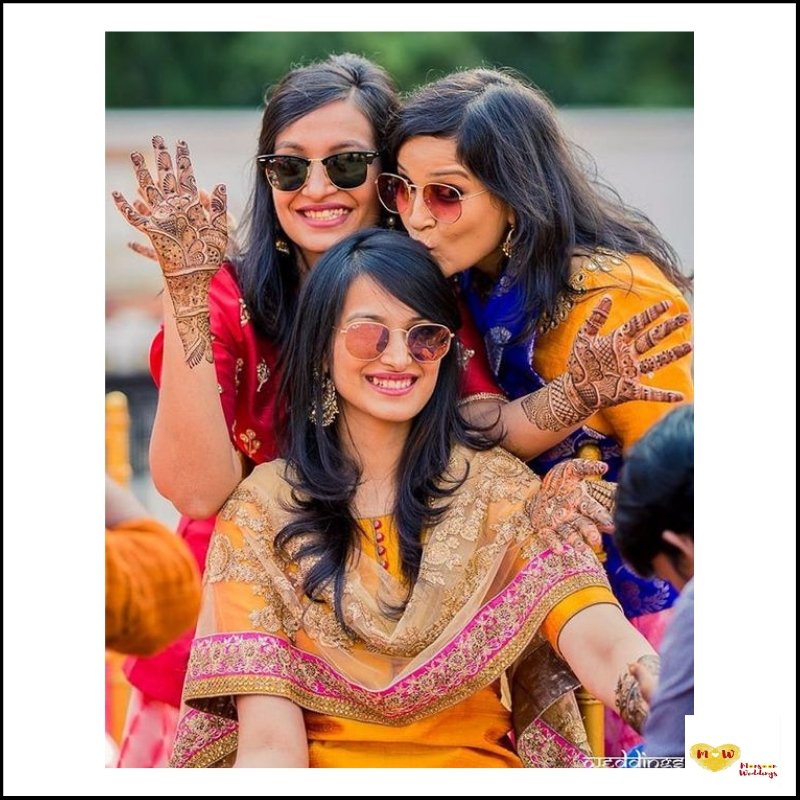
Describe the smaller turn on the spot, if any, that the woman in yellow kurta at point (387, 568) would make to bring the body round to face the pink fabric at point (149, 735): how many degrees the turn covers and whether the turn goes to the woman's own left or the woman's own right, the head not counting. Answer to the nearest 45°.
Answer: approximately 135° to the woman's own right

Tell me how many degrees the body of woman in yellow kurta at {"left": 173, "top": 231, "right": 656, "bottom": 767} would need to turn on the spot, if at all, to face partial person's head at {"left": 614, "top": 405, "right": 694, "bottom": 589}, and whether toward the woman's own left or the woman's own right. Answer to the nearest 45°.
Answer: approximately 45° to the woman's own left

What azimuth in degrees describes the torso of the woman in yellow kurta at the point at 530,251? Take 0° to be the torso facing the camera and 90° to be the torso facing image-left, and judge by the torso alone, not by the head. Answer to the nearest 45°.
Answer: approximately 45°

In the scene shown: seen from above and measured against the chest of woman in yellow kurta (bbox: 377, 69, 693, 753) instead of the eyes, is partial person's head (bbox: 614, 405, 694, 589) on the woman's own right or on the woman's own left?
on the woman's own left

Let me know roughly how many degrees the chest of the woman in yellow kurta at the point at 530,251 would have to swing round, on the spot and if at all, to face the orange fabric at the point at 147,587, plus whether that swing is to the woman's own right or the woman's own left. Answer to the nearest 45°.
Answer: approximately 45° to the woman's own right
